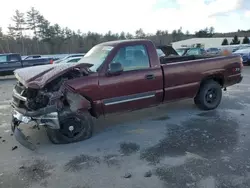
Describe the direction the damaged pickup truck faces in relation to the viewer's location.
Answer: facing the viewer and to the left of the viewer

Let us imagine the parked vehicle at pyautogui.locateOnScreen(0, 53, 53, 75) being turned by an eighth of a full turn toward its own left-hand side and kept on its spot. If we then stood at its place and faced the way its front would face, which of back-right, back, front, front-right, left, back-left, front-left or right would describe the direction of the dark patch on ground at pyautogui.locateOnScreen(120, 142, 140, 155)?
front-left

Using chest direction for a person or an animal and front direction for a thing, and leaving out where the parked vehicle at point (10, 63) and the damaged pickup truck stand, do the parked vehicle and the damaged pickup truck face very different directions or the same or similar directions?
same or similar directions

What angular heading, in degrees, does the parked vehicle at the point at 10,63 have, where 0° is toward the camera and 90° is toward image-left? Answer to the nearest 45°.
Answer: approximately 90°

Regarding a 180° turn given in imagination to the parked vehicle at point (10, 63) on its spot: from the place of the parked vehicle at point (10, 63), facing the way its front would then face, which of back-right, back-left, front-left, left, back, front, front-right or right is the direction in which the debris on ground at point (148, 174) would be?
right

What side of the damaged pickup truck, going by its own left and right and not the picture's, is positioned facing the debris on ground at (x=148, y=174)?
left

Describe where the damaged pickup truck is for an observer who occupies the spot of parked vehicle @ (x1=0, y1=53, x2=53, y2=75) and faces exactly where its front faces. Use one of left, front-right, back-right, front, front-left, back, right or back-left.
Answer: left

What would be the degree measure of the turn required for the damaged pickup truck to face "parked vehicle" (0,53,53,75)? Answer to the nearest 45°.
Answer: approximately 90° to its right

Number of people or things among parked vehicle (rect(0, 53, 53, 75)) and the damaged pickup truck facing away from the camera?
0
